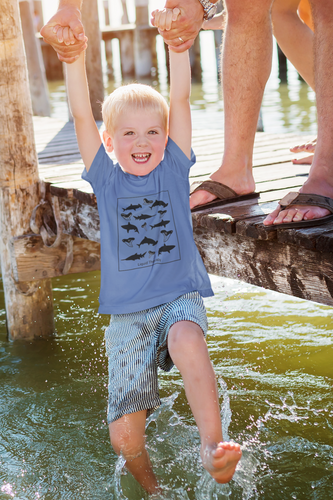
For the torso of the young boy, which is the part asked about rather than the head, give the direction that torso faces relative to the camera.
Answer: toward the camera

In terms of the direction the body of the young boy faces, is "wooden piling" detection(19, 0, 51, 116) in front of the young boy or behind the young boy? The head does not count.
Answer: behind

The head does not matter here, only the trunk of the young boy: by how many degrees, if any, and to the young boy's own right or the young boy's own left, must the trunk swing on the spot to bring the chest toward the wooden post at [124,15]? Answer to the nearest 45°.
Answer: approximately 180°

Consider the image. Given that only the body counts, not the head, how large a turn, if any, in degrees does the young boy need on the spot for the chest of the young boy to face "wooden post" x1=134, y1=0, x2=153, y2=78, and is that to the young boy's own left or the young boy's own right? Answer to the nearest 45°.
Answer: approximately 180°

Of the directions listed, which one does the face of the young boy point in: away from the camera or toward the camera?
toward the camera

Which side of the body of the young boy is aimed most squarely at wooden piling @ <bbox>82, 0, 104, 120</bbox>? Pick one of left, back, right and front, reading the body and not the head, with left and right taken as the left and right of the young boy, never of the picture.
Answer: back

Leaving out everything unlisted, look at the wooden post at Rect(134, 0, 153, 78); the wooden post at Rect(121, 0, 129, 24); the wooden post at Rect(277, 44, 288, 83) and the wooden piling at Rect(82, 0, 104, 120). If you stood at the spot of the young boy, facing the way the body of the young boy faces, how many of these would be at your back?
4
